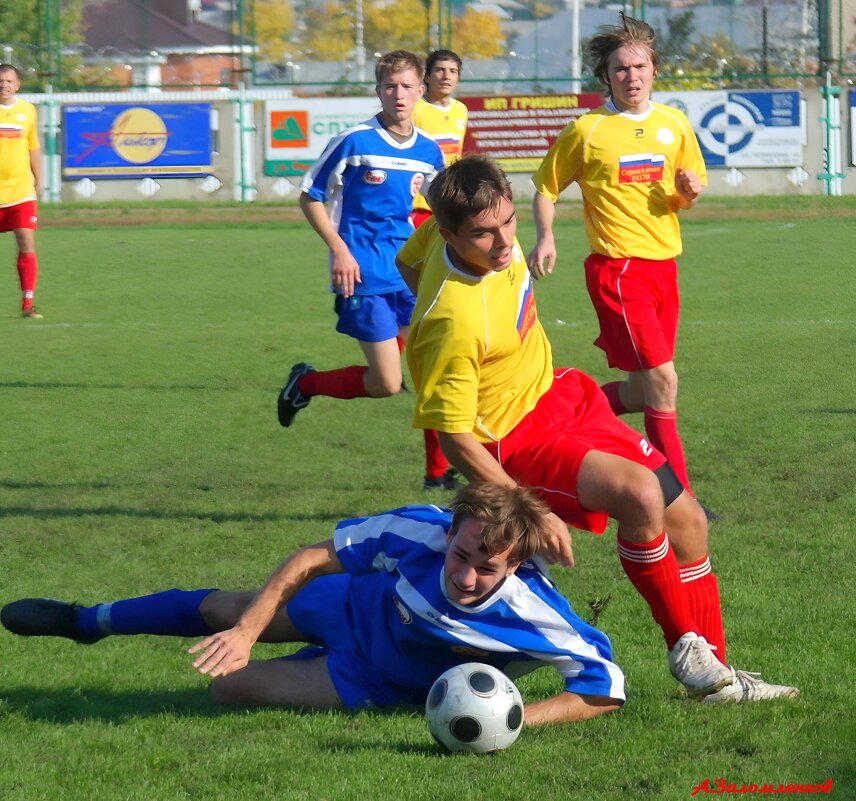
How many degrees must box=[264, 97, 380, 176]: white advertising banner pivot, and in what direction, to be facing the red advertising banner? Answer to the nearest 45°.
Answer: approximately 90° to its left

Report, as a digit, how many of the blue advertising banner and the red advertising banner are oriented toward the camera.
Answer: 2

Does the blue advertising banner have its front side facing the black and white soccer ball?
yes

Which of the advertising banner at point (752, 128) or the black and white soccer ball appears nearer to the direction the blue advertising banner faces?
the black and white soccer ball

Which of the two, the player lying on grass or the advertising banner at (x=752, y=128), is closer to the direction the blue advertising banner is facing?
the player lying on grass

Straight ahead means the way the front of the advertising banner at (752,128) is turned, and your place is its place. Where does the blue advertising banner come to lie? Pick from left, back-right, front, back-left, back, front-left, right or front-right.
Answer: right

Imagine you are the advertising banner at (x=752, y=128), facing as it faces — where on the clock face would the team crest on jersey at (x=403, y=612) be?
The team crest on jersey is roughly at 12 o'clock from the advertising banner.

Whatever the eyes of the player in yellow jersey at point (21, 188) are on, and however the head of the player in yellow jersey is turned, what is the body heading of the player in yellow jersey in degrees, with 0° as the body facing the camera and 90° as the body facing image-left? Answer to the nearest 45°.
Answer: approximately 0°
